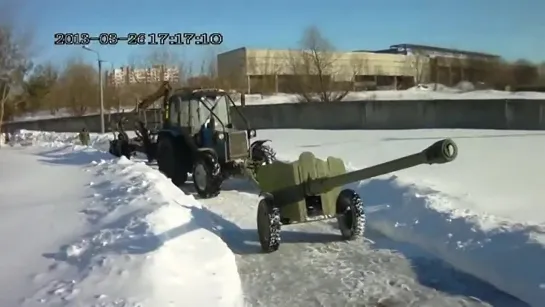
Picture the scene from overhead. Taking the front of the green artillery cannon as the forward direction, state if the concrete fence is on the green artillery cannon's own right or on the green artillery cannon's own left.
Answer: on the green artillery cannon's own left
